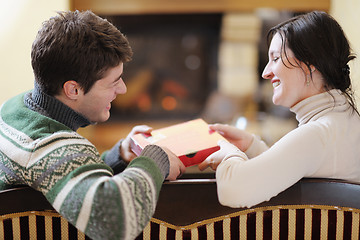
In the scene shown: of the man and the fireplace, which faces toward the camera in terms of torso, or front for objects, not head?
the fireplace

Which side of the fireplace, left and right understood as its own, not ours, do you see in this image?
front

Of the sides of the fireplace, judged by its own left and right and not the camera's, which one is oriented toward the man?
front

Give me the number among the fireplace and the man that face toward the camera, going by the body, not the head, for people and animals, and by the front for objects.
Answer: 1

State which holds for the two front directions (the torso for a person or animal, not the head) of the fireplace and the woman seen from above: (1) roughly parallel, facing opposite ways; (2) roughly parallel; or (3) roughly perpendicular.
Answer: roughly perpendicular

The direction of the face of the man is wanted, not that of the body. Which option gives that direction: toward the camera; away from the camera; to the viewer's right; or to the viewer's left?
to the viewer's right

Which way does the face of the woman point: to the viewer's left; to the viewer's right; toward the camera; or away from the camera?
to the viewer's left

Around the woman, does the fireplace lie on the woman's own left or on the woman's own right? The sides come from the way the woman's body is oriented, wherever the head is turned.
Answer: on the woman's own right

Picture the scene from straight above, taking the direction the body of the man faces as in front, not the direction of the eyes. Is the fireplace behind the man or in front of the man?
in front

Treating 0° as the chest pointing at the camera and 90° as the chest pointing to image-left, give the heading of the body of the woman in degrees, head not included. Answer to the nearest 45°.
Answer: approximately 90°

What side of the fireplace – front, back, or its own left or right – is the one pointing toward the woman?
front

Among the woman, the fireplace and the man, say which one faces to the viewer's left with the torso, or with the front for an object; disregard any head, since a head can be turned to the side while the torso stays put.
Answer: the woman

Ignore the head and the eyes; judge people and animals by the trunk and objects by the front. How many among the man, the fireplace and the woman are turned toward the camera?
1
